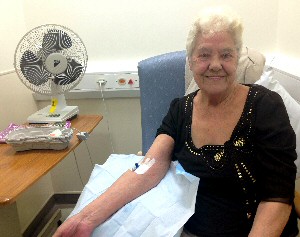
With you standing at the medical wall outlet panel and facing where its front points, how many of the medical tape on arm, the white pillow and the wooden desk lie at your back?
0

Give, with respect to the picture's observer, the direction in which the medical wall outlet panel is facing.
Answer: facing the viewer

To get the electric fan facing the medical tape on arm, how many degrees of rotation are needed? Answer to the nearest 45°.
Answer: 0° — it already faces it

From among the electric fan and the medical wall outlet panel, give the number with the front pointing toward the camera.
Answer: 2

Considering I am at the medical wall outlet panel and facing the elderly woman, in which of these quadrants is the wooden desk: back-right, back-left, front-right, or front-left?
front-right

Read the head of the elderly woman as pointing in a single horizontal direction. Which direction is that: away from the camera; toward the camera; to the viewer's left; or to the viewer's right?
toward the camera

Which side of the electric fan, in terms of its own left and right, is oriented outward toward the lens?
front

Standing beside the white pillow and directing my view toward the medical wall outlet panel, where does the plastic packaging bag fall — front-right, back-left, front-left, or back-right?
front-left

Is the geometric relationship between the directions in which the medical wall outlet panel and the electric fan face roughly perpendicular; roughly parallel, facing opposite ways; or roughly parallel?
roughly parallel

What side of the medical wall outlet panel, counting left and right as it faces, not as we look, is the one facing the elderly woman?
front

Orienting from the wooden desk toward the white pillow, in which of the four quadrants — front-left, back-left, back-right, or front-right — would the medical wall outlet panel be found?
front-left

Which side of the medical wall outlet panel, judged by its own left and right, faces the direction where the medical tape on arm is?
front

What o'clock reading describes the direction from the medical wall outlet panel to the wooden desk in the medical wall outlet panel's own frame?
The wooden desk is roughly at 1 o'clock from the medical wall outlet panel.
